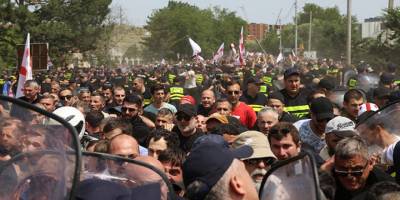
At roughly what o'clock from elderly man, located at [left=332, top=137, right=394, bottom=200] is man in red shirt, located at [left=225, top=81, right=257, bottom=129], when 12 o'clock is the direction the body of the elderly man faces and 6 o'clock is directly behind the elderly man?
The man in red shirt is roughly at 4 o'clock from the elderly man.

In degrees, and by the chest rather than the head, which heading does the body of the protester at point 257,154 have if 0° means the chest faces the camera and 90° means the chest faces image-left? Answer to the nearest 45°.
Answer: approximately 0°

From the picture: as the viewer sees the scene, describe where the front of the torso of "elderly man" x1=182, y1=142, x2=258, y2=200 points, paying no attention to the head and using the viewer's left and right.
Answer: facing away from the viewer and to the right of the viewer

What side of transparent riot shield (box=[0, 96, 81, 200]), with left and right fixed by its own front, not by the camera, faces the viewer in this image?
back

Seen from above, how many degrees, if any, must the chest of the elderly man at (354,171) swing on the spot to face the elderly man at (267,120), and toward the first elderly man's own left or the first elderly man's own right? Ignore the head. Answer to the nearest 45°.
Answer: approximately 135° to the first elderly man's own right

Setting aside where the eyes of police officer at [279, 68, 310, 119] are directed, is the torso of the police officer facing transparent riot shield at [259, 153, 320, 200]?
yes

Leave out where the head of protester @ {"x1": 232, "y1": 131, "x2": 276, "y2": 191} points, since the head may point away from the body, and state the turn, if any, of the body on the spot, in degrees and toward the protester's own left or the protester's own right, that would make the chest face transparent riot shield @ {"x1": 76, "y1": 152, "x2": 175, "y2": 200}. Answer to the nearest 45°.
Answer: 0° — they already face it
